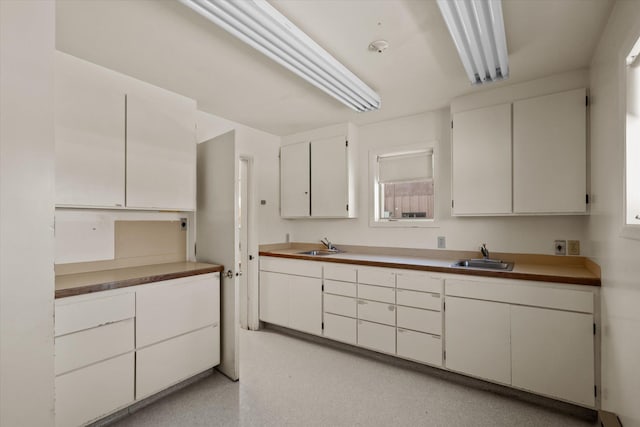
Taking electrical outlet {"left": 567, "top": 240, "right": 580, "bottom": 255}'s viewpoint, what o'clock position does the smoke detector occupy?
The smoke detector is roughly at 1 o'clock from the electrical outlet.

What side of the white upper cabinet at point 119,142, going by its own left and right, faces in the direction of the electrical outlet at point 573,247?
front

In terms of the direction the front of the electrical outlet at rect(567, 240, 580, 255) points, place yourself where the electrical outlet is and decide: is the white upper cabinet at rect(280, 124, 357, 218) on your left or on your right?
on your right

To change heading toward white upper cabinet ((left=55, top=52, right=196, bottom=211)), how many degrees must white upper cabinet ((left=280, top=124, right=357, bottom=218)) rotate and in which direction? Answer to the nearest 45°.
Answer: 0° — it already faces it

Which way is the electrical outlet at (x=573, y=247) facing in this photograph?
toward the camera

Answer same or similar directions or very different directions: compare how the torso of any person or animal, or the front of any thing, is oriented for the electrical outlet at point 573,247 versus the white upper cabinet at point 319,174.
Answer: same or similar directions

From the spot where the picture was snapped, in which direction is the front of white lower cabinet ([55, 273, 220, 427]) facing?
facing the viewer and to the right of the viewer

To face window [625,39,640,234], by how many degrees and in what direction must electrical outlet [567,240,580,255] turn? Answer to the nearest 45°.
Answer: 0° — it already faces it

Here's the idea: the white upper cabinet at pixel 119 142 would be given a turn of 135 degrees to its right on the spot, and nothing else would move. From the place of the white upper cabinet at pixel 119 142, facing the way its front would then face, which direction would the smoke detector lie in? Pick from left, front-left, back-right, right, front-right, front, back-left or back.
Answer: back-left

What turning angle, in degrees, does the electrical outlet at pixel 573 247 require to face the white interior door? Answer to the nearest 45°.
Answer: approximately 45° to its right

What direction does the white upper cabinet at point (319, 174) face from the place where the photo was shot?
facing the viewer and to the left of the viewer

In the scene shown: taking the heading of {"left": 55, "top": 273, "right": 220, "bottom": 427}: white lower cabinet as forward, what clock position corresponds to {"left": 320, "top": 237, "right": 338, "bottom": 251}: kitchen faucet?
The kitchen faucet is roughly at 10 o'clock from the white lower cabinet.

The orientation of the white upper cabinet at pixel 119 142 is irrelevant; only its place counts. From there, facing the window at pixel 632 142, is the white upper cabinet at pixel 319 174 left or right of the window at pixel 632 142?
left

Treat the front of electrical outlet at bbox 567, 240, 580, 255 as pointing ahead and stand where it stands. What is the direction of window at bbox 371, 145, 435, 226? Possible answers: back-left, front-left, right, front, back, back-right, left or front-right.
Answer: right

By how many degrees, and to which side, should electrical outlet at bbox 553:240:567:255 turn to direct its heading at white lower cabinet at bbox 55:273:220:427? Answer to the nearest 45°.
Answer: approximately 45° to its right
